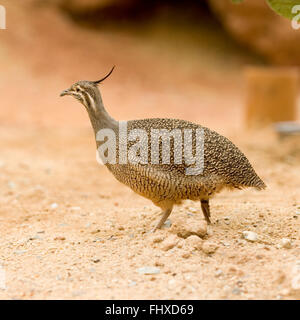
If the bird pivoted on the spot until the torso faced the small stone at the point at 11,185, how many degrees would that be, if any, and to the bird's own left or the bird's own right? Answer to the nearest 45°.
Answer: approximately 45° to the bird's own right

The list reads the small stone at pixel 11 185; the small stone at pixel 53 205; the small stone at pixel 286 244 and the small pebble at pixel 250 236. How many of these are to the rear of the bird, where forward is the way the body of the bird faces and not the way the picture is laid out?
2

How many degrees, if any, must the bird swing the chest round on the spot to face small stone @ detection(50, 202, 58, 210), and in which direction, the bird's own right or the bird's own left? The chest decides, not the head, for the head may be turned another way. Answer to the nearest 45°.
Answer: approximately 45° to the bird's own right

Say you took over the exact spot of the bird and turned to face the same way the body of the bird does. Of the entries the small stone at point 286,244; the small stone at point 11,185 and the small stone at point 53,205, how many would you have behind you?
1

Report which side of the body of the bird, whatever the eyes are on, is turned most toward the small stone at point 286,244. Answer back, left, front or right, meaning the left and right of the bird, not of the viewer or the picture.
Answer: back

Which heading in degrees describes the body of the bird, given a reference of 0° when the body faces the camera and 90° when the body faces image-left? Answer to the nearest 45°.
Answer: approximately 90°

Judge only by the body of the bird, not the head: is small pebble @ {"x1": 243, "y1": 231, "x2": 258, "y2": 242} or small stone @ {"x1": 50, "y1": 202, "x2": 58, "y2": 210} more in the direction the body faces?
the small stone
